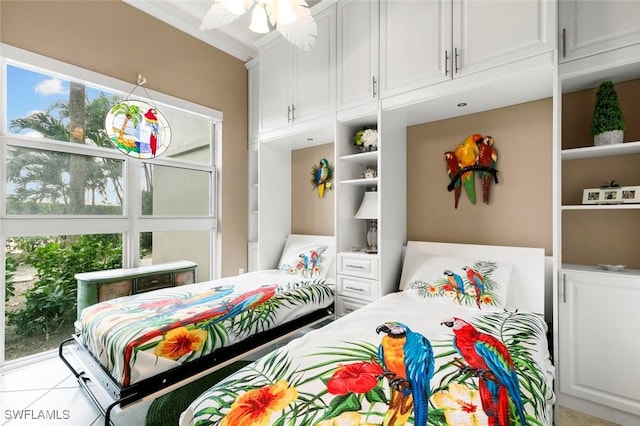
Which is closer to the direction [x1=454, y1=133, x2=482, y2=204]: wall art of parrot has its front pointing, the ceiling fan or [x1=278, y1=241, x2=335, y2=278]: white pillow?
the ceiling fan

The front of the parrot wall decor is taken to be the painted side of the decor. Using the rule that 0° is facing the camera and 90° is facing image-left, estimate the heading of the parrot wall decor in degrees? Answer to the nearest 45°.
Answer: approximately 0°

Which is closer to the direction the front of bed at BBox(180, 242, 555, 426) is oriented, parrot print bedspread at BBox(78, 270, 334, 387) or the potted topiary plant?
the parrot print bedspread

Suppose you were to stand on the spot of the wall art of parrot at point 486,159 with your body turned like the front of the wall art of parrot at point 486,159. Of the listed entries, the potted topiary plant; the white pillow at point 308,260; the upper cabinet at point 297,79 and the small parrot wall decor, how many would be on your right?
3
